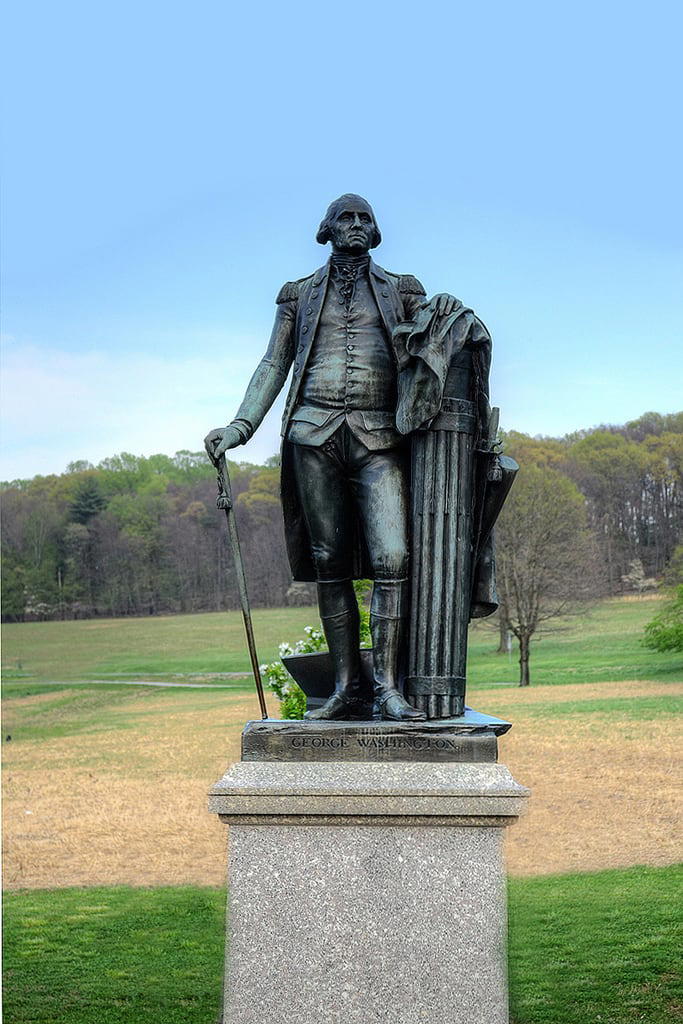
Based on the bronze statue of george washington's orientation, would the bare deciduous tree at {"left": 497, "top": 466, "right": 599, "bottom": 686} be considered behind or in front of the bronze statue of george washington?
behind

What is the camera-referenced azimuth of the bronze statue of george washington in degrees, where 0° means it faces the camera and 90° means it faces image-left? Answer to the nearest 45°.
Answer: approximately 0°

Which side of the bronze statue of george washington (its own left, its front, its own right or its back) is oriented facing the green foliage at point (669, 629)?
back
